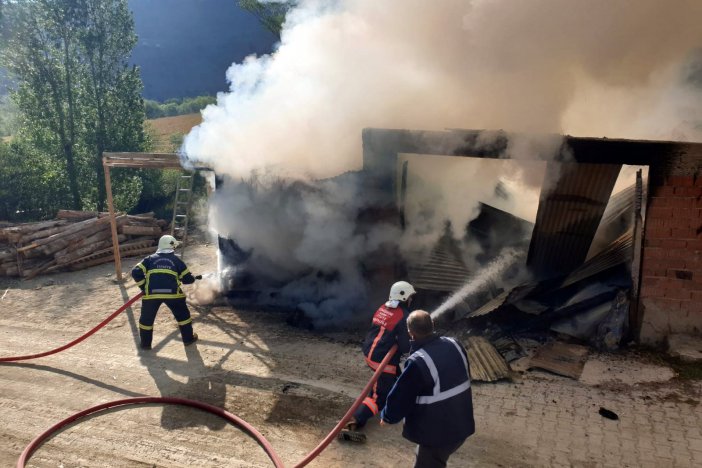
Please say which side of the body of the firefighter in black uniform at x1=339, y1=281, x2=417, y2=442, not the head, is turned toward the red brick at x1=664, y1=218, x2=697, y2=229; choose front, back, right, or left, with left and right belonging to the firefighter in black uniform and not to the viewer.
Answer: front

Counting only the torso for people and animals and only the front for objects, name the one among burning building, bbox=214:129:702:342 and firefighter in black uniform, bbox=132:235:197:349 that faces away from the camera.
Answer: the firefighter in black uniform

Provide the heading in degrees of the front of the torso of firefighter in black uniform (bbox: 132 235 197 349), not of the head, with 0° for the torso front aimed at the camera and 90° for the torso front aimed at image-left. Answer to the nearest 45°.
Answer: approximately 180°

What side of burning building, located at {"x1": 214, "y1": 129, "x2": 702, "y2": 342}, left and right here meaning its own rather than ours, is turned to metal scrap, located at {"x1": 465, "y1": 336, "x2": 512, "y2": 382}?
front

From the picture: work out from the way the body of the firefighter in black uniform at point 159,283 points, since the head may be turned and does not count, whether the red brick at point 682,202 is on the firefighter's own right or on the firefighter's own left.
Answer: on the firefighter's own right

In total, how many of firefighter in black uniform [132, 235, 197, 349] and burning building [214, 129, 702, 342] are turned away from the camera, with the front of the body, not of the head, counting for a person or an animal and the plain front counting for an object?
1

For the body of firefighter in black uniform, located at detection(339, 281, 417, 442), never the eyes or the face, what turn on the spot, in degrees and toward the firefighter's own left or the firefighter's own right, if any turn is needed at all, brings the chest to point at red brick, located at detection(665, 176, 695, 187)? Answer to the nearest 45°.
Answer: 0° — they already face it

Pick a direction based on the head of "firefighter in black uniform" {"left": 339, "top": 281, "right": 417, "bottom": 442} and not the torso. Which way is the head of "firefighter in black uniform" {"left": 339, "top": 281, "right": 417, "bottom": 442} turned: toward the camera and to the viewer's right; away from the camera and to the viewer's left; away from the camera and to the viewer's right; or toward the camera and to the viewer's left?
away from the camera and to the viewer's right
